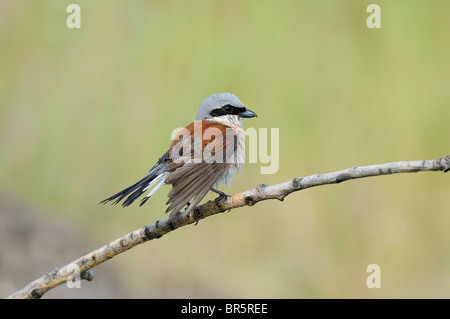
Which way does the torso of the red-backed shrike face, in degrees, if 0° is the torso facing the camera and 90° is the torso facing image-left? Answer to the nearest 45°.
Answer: approximately 270°
